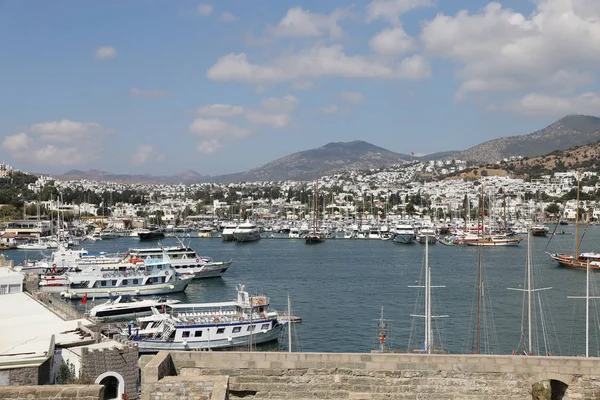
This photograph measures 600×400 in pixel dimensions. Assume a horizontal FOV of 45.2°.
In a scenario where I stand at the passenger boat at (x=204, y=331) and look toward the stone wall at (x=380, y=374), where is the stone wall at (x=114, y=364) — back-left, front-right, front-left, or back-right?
front-right

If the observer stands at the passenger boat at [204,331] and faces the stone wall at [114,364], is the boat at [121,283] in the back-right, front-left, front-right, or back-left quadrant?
back-right

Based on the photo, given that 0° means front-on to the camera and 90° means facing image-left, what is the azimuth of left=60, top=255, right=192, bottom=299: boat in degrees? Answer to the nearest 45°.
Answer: approximately 270°

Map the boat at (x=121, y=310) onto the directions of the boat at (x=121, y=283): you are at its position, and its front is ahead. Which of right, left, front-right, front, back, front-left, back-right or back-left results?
right

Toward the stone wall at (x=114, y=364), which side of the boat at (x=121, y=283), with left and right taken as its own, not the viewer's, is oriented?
right

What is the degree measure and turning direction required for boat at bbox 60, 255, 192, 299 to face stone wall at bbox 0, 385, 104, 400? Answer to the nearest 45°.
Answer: approximately 90° to its right
